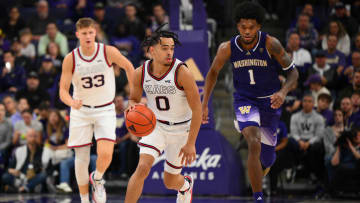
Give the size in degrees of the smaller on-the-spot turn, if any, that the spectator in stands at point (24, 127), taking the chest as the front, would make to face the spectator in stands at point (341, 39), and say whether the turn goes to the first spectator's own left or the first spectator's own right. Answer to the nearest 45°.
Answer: approximately 90° to the first spectator's own left

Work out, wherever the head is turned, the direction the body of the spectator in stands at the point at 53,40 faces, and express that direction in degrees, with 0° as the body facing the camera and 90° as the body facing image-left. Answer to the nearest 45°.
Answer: approximately 0°

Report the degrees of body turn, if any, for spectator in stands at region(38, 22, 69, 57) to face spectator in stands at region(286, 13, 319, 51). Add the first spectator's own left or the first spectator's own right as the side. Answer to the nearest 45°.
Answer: approximately 45° to the first spectator's own left

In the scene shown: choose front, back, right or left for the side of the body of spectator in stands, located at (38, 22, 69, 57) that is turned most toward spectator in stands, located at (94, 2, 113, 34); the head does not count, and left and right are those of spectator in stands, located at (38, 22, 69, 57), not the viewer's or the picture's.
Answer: left

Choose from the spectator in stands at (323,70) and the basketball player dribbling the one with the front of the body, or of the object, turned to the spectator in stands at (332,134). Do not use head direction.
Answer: the spectator in stands at (323,70)
